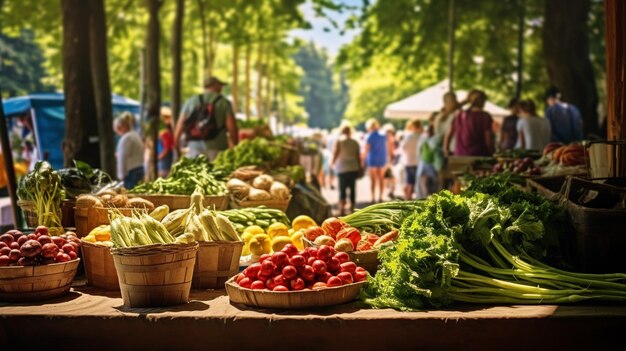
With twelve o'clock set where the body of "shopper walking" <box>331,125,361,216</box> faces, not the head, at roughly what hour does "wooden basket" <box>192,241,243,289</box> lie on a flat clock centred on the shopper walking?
The wooden basket is roughly at 6 o'clock from the shopper walking.

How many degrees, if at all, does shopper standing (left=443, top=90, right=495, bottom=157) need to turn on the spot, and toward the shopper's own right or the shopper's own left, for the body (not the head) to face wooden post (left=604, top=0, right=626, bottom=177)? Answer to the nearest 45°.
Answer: approximately 180°

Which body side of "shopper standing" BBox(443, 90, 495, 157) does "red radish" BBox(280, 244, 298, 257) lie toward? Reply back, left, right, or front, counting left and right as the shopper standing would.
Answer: back

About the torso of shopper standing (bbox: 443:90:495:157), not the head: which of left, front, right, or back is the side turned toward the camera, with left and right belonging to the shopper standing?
back

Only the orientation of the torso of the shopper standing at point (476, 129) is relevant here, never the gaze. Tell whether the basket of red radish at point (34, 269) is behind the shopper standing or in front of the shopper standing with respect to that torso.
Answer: behind

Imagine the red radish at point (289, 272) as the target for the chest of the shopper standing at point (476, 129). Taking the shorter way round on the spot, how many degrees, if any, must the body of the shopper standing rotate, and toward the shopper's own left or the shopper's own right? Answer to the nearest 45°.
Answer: approximately 180°

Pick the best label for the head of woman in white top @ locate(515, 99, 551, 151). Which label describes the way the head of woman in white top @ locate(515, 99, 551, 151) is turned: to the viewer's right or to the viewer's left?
to the viewer's left

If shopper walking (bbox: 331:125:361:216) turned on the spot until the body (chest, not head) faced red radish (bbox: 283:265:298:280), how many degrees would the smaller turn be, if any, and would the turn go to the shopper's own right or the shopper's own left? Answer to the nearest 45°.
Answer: approximately 180°

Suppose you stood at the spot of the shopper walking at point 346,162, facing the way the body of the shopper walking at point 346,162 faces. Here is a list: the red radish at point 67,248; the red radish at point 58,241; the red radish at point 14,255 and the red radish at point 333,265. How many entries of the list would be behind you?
4

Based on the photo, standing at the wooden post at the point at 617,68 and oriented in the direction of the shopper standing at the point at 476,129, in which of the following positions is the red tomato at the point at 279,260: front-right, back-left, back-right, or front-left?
back-left

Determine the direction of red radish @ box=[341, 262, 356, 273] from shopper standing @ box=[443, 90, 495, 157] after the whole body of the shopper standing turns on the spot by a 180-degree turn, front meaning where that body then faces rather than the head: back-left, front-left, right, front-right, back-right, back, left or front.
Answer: front

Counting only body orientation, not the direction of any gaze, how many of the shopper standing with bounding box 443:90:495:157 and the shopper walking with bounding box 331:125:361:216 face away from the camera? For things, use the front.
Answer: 2

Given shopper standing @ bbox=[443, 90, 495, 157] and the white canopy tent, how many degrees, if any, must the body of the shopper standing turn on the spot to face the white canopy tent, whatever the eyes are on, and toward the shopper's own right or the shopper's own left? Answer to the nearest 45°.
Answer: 0° — they already face it

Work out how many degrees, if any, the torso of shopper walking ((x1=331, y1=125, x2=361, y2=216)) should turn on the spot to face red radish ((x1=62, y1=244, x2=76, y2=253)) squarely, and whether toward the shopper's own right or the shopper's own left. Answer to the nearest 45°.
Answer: approximately 180°

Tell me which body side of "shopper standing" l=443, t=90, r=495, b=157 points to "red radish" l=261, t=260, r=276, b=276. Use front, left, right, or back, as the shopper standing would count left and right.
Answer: back

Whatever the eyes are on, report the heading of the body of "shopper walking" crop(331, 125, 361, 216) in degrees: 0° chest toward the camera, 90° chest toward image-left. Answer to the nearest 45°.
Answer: approximately 180°

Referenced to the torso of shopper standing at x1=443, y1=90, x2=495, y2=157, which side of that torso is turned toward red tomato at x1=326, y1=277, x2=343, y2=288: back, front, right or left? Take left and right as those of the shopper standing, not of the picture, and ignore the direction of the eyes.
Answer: back

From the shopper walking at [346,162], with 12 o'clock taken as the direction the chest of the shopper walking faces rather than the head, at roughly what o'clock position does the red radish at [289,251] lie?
The red radish is roughly at 6 o'clock from the shopper walking.
